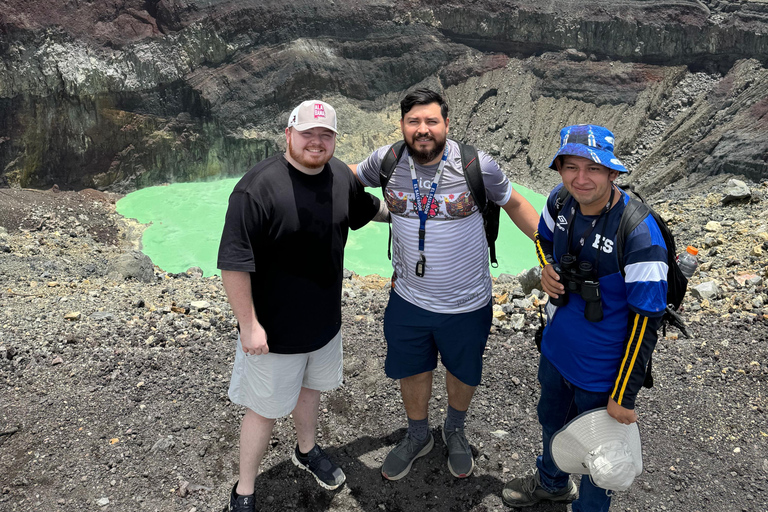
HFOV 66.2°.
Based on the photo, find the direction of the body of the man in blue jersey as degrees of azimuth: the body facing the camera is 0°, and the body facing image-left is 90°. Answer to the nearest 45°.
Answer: approximately 45°

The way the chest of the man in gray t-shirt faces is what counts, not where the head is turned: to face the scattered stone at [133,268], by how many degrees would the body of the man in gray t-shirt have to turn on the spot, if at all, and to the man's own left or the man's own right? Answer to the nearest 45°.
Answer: approximately 135° to the man's own right

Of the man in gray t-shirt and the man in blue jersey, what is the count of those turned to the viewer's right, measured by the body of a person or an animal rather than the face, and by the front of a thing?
0

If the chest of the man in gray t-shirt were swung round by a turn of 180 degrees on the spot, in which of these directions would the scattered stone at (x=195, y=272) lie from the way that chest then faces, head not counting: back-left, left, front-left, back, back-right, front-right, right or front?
front-left

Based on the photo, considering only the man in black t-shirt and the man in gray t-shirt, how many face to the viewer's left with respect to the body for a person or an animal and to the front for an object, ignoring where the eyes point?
0

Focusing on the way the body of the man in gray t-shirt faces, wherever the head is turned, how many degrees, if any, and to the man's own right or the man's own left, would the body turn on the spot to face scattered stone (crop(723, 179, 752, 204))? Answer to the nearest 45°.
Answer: approximately 135° to the man's own left

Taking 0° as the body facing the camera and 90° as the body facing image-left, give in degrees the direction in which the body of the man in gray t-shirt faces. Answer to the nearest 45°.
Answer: approximately 0°

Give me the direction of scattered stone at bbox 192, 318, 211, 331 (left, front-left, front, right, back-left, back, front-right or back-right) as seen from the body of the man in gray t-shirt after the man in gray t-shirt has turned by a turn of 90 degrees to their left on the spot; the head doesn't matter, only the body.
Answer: back-left

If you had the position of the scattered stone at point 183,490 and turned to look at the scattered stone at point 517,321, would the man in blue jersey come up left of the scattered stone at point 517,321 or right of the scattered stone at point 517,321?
right

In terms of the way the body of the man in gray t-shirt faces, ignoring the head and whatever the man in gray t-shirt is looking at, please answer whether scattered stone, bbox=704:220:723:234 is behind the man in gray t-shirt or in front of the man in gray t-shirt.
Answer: behind

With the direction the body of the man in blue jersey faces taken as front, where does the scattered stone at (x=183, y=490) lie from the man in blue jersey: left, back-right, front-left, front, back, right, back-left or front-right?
front-right

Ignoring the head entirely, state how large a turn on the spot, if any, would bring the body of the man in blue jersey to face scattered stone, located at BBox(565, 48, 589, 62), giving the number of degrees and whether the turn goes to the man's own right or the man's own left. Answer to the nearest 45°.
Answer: approximately 135° to the man's own right

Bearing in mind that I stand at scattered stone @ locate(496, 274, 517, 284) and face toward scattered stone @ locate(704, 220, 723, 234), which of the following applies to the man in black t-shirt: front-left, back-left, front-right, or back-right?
back-right
